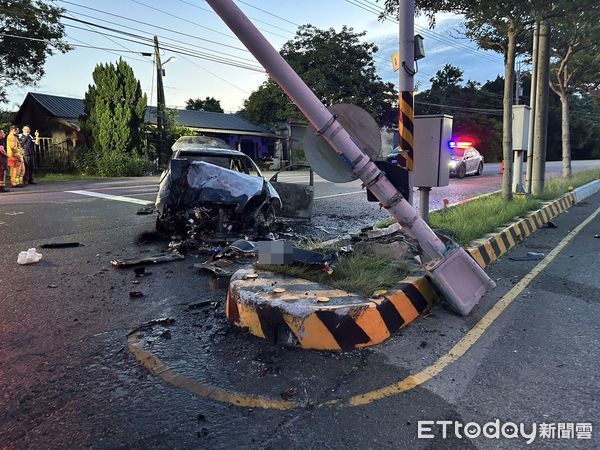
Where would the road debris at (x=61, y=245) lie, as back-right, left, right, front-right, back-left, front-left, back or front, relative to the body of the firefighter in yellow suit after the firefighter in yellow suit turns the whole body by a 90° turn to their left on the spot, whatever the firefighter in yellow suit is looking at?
back

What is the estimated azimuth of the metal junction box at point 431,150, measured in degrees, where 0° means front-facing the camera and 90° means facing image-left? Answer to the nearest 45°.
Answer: approximately 45°

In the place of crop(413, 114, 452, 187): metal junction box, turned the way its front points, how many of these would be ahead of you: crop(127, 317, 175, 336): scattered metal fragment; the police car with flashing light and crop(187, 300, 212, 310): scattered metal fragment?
2

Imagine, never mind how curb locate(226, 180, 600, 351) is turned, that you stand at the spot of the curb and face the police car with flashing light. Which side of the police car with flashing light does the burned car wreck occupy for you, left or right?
left

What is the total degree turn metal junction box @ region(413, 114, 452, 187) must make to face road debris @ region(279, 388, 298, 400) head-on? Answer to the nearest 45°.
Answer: approximately 45° to its left

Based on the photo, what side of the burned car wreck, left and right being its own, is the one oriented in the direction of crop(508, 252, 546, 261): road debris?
left

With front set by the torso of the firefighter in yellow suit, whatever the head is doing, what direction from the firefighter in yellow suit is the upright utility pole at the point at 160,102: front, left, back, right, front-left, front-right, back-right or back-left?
front-left

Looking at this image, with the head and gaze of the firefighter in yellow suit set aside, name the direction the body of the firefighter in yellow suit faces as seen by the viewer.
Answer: to the viewer's right

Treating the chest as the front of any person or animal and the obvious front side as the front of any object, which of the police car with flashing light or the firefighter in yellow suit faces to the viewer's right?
the firefighter in yellow suit

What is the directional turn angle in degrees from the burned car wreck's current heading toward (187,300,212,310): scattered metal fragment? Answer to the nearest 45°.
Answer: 0° — it already faces it

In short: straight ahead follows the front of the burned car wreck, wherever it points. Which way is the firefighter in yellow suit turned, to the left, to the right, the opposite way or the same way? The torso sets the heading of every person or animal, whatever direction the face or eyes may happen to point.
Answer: to the left

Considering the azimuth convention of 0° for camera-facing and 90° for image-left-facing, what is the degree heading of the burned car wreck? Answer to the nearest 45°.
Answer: approximately 0°

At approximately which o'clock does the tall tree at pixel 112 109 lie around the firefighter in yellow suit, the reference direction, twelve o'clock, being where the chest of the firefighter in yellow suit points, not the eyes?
The tall tree is roughly at 10 o'clock from the firefighter in yellow suit.
